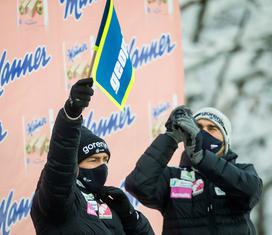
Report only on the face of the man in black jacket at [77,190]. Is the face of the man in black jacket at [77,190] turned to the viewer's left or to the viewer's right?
to the viewer's right

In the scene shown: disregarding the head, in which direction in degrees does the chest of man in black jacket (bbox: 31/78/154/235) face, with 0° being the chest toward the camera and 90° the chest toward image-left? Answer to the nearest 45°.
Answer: approximately 315°

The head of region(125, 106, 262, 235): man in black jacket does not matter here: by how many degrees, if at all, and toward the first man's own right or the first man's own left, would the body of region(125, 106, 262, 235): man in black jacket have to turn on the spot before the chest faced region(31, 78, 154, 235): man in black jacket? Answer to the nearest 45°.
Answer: approximately 45° to the first man's own right

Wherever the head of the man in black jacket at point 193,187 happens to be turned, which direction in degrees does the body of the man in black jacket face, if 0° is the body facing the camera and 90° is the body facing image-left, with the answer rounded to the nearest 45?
approximately 0°
